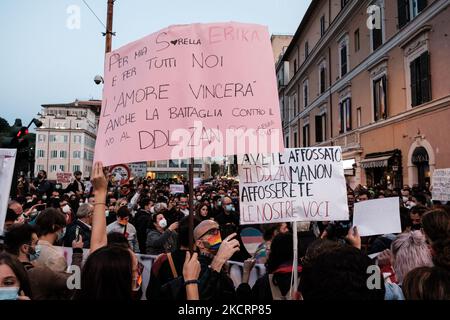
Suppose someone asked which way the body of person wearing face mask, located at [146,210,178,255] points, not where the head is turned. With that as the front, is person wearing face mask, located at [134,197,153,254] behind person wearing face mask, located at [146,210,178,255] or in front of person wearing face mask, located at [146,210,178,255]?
behind

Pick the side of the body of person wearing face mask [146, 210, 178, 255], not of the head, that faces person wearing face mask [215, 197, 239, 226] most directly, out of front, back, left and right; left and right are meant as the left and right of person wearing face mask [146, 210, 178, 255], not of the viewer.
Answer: left

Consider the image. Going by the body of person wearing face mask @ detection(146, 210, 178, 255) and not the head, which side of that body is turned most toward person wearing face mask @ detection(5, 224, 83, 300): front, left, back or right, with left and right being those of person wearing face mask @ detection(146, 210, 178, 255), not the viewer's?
right

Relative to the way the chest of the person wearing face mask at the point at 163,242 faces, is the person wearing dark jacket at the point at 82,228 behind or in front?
behind

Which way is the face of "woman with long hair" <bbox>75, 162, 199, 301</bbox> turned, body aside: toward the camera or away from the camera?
away from the camera

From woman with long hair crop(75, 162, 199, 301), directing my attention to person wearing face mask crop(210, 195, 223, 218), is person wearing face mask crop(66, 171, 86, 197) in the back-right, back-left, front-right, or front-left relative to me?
front-left

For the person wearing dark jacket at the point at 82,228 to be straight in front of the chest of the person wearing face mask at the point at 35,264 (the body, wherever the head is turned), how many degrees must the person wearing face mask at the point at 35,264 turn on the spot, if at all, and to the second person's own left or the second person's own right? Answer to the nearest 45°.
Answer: approximately 90° to the second person's own left

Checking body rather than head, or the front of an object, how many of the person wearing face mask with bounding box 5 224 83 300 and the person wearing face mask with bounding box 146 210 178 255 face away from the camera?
0

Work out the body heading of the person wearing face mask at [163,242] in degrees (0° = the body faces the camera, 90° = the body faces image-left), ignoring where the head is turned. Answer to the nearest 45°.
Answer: approximately 315°
